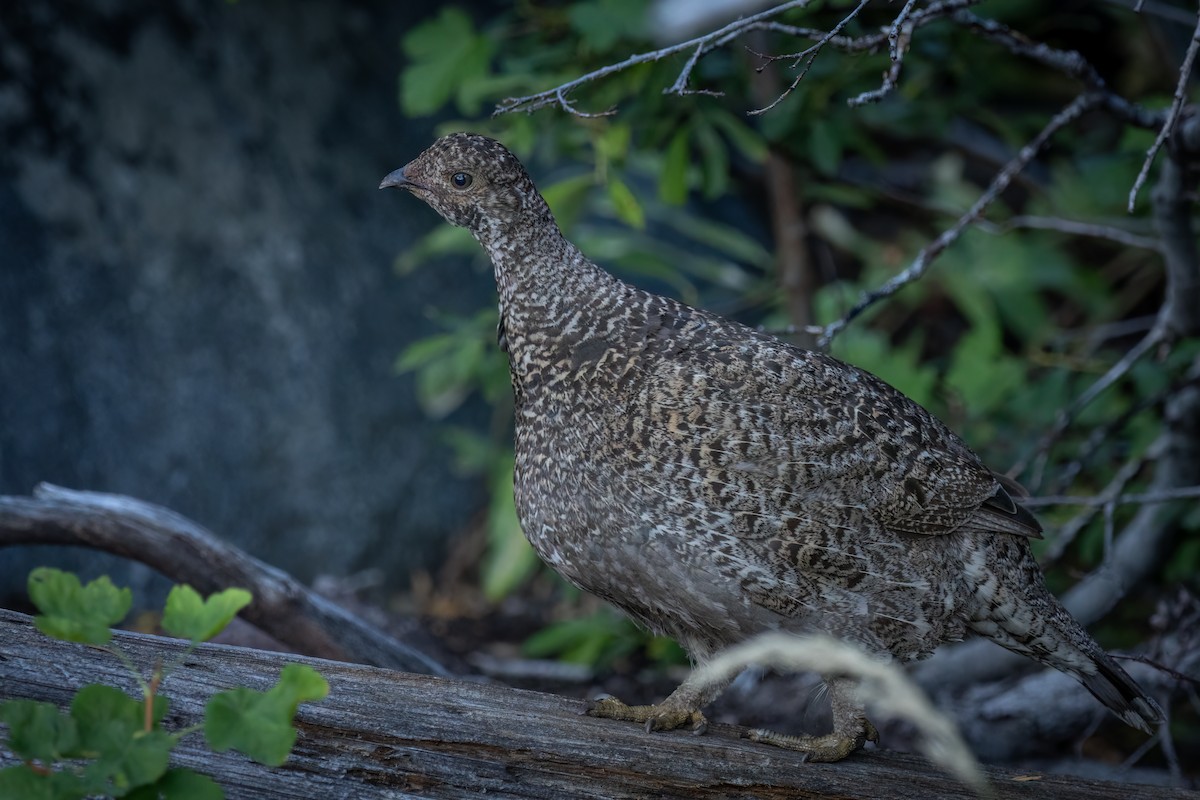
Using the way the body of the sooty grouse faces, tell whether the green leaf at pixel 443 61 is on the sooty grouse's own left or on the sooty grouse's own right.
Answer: on the sooty grouse's own right

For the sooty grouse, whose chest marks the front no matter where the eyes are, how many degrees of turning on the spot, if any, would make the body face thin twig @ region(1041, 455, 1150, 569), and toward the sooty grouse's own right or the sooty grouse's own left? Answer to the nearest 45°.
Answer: approximately 135° to the sooty grouse's own right

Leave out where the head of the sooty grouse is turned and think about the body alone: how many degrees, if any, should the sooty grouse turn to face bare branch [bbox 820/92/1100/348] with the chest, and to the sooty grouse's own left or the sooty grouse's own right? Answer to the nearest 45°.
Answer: approximately 135° to the sooty grouse's own right

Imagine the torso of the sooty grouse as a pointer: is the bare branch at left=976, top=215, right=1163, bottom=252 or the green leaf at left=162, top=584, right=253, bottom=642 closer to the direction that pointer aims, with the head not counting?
the green leaf

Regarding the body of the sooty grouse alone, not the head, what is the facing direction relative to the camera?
to the viewer's left

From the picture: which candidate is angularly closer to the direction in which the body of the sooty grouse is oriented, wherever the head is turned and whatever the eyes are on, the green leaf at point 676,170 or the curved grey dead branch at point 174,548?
the curved grey dead branch

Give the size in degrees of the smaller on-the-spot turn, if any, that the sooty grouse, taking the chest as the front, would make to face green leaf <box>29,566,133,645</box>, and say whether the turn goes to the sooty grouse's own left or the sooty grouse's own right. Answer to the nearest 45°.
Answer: approximately 45° to the sooty grouse's own left

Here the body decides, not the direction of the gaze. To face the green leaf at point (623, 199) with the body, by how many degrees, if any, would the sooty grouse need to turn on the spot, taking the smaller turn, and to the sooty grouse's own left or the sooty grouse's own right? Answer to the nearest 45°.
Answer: approximately 90° to the sooty grouse's own right

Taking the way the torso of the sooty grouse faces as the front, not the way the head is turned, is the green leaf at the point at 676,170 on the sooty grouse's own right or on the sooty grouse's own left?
on the sooty grouse's own right

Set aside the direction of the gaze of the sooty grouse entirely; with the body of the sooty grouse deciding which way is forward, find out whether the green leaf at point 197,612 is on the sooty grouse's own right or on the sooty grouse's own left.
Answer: on the sooty grouse's own left

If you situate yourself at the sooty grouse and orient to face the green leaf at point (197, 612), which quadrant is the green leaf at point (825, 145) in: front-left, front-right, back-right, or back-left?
back-right
